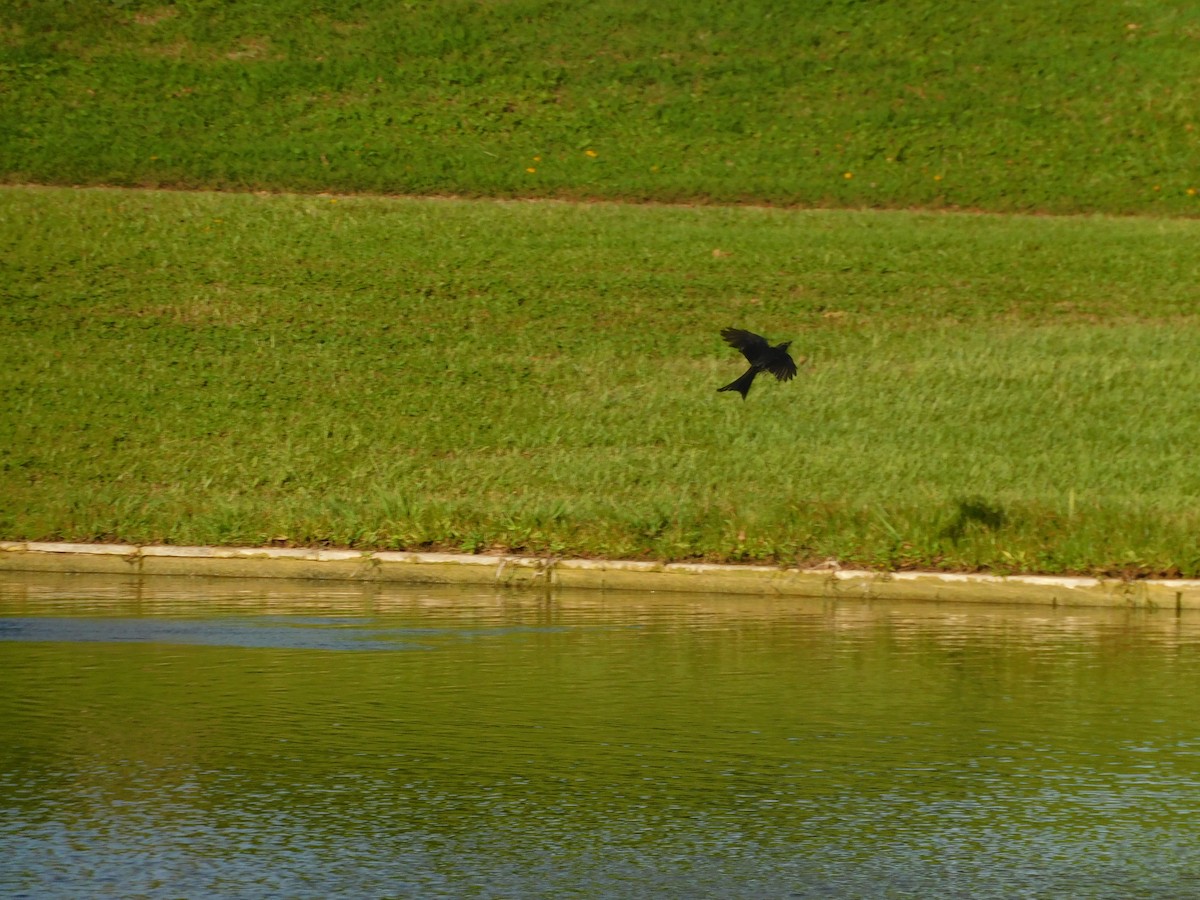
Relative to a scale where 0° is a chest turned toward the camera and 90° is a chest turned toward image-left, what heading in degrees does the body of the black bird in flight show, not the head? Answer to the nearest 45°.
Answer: approximately 225°
